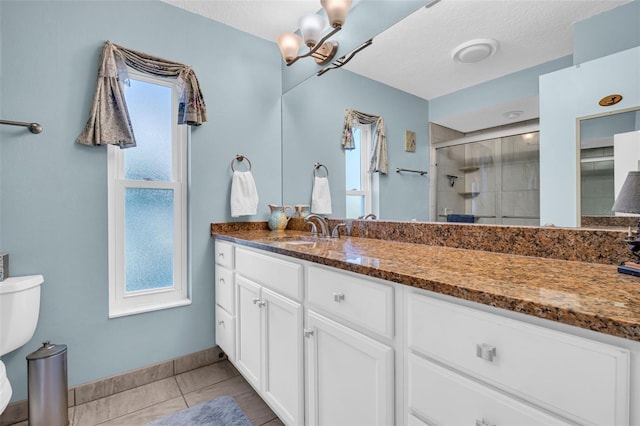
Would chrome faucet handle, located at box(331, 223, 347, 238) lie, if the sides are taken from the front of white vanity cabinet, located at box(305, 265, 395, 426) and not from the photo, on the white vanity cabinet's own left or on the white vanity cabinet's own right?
on the white vanity cabinet's own right

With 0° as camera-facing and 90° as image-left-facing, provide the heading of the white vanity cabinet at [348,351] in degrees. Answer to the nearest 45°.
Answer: approximately 45°

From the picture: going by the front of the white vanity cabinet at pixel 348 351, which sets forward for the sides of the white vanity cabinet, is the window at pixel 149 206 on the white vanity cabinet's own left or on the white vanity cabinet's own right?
on the white vanity cabinet's own right

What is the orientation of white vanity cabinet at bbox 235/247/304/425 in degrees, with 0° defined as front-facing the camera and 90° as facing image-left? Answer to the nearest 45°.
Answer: approximately 45°

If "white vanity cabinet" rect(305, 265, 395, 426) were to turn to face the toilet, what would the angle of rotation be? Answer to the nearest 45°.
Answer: approximately 45° to its right

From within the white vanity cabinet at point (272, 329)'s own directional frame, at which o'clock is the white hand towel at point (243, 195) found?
The white hand towel is roughly at 4 o'clock from the white vanity cabinet.
